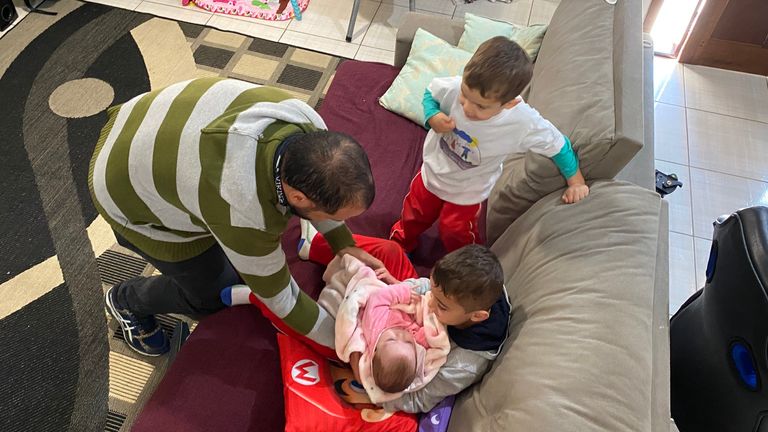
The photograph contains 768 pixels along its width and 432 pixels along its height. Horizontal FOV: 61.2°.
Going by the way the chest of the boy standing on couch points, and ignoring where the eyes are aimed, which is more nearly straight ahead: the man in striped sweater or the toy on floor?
the man in striped sweater

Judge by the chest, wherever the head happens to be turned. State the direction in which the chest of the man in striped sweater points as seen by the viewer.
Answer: to the viewer's right

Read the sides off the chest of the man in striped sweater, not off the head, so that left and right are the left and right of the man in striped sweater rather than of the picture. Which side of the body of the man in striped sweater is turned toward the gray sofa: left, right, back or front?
front

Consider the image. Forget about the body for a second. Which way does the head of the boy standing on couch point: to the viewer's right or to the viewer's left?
to the viewer's left

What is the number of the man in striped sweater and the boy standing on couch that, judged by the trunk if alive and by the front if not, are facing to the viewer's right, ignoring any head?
1

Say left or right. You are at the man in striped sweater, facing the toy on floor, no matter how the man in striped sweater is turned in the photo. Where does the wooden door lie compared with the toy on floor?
right

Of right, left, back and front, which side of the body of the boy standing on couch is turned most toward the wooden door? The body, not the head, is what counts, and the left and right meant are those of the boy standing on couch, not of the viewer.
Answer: back

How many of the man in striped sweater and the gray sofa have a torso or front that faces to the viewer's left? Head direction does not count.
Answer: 1

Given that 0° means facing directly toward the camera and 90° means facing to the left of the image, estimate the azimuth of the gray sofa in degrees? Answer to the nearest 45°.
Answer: approximately 90°

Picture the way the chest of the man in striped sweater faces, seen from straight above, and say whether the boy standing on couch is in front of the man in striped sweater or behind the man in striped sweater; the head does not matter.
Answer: in front

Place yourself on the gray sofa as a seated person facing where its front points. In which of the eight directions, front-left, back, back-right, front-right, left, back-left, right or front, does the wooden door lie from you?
right

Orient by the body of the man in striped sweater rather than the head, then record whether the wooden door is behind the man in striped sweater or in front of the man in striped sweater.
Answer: in front

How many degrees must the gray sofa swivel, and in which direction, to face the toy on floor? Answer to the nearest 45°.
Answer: approximately 45° to its right

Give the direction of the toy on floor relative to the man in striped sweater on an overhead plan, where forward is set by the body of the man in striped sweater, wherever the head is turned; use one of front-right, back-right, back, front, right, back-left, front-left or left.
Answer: left

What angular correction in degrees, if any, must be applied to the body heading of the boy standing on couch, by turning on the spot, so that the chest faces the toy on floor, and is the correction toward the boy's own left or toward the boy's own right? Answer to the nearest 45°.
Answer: approximately 90° to the boy's own right
